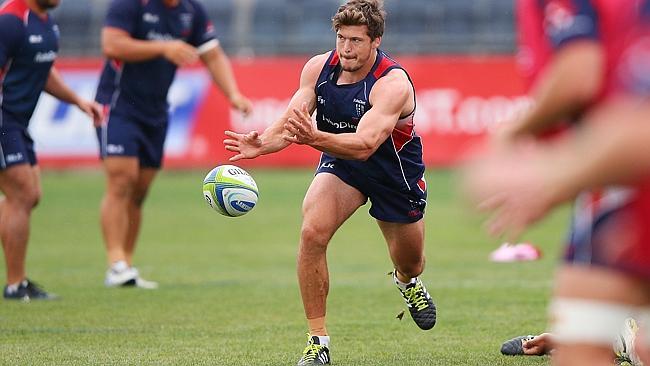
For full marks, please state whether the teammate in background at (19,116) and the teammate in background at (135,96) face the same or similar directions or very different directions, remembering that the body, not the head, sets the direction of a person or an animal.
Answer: same or similar directions

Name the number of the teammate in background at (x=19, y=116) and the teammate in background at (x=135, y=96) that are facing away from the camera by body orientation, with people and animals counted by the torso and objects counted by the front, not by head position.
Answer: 0

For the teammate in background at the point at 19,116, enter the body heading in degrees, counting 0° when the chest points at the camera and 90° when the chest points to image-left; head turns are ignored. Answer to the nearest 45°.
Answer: approximately 315°

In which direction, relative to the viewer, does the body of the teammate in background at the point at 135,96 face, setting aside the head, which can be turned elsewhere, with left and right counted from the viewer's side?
facing the viewer and to the right of the viewer

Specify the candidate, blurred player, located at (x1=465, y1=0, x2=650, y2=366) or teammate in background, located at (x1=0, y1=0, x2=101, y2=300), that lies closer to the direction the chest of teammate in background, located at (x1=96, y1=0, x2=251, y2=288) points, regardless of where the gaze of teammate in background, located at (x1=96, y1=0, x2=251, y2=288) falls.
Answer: the blurred player

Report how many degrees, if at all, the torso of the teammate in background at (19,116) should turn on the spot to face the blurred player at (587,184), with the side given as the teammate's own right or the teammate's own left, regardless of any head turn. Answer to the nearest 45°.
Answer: approximately 45° to the teammate's own right

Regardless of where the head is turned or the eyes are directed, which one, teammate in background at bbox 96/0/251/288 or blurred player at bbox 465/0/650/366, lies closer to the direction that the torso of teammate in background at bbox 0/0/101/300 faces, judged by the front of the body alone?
the blurred player

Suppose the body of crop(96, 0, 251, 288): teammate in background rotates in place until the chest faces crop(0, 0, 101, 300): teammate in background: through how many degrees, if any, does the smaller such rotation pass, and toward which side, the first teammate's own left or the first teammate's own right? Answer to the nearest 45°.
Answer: approximately 90° to the first teammate's own right
